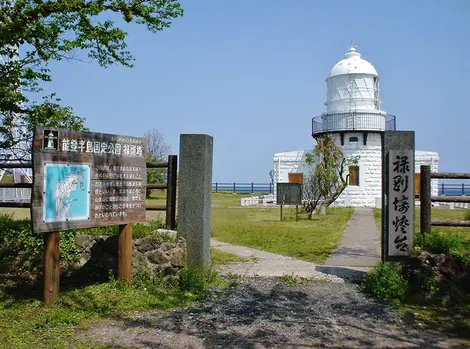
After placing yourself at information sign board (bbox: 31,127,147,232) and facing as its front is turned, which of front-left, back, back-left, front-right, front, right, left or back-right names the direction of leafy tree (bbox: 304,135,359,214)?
left

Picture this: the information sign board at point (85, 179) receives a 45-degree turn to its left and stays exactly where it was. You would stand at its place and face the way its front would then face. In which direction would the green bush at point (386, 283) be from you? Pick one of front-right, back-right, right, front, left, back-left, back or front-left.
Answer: front

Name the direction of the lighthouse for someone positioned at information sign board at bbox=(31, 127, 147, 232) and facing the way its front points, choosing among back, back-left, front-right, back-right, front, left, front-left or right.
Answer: left

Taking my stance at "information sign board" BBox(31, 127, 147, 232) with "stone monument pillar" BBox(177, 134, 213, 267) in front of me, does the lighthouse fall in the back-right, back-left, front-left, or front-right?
front-left

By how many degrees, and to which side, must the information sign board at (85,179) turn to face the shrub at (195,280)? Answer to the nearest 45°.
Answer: approximately 45° to its left

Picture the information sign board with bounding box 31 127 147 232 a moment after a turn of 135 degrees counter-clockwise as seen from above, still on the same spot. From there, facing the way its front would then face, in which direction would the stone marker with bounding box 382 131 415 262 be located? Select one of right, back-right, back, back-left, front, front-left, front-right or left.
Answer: right

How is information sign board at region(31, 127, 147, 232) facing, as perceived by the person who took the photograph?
facing the viewer and to the right of the viewer

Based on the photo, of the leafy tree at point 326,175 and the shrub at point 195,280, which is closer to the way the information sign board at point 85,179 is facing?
the shrub

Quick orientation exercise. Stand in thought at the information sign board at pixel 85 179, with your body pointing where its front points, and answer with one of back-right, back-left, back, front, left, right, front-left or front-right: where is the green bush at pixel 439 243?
front-left
